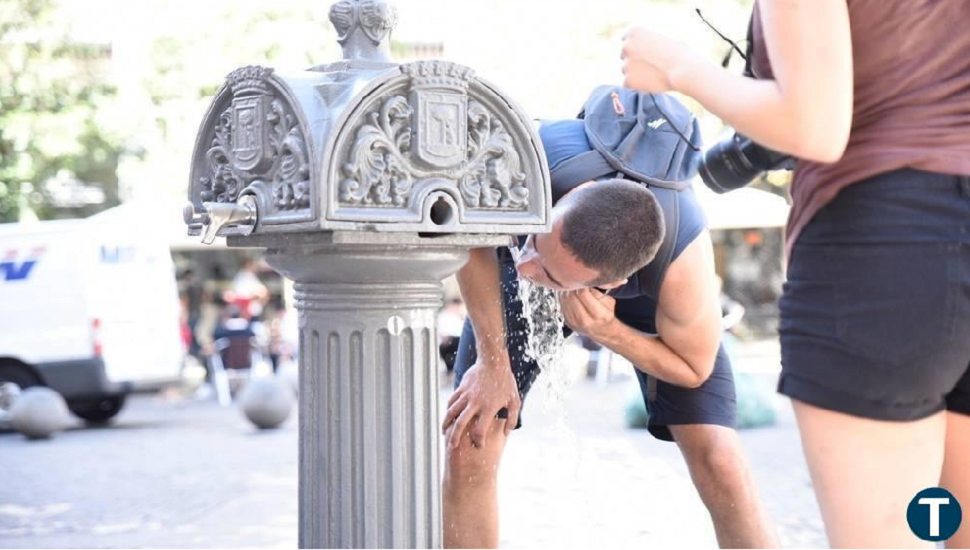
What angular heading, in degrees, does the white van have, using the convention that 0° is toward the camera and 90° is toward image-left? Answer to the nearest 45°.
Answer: approximately 135°

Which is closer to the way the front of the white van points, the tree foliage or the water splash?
the tree foliage

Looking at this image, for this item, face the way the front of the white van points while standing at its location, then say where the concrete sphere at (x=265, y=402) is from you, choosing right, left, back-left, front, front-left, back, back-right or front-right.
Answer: back

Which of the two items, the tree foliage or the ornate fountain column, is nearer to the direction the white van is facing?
the tree foliage

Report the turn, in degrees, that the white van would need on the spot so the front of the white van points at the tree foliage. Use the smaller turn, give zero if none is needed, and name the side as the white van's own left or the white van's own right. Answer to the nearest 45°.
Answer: approximately 45° to the white van's own right

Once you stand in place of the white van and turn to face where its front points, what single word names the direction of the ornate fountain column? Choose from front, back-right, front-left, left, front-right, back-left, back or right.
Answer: back-left

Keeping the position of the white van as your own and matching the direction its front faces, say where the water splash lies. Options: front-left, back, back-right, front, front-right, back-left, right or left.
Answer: back-left

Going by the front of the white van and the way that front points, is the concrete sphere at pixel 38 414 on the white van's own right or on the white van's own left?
on the white van's own left

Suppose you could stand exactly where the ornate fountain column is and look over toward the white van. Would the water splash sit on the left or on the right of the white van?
right
